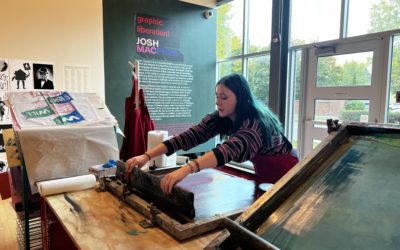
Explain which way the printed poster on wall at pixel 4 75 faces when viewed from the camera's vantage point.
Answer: facing the viewer

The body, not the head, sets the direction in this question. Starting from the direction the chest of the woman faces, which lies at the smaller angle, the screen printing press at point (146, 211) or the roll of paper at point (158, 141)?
the screen printing press

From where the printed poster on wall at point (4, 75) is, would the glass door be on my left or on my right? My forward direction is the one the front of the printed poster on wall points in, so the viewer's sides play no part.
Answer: on my left

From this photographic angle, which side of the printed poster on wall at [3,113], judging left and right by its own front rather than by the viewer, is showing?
front

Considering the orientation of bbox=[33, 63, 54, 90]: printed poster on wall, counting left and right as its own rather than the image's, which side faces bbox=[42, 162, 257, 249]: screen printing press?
front

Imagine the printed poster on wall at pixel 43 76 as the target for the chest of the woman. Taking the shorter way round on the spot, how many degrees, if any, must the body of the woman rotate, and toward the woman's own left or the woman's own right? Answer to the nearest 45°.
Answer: approximately 90° to the woman's own right

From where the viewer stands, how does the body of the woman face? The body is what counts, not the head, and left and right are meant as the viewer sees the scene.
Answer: facing the viewer and to the left of the viewer

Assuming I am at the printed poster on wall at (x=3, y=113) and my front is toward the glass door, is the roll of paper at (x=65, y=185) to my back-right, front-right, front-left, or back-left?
front-right

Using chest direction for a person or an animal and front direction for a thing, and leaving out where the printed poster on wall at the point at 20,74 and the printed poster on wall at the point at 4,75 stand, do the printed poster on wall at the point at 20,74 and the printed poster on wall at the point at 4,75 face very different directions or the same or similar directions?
same or similar directions

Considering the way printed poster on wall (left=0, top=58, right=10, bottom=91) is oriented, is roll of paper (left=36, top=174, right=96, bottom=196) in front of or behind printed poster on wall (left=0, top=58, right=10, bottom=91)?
in front

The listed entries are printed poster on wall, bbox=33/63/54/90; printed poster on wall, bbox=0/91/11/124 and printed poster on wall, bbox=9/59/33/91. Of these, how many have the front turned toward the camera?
3
